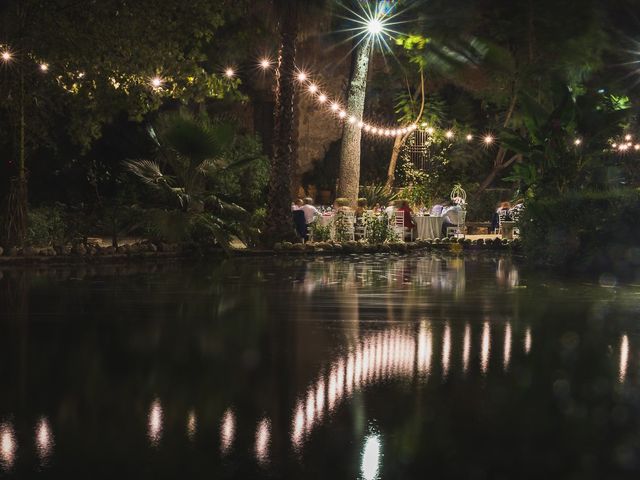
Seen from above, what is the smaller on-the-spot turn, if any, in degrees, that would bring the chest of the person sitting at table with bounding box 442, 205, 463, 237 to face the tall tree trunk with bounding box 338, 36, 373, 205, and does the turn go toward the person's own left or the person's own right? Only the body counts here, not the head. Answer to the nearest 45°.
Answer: approximately 45° to the person's own right

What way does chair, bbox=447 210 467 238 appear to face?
to the viewer's left

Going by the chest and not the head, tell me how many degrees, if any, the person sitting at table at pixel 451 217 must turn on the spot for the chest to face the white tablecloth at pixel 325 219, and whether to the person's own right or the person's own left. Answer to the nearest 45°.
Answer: approximately 45° to the person's own left

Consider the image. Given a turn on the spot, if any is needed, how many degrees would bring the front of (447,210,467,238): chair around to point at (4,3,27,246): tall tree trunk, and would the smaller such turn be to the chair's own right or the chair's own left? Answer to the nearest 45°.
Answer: approximately 45° to the chair's own left

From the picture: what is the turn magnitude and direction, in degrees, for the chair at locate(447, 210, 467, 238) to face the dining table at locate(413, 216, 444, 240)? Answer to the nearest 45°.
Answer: approximately 45° to its left

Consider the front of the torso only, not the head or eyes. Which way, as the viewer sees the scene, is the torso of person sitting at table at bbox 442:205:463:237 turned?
to the viewer's left
